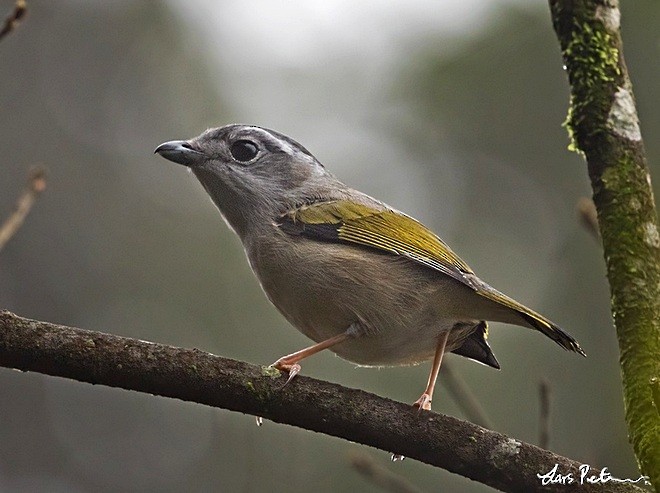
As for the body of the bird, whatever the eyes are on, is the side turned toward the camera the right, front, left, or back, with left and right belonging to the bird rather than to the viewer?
left

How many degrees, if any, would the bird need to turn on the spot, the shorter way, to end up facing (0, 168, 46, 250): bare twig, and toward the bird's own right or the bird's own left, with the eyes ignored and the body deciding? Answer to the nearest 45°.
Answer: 0° — it already faces it

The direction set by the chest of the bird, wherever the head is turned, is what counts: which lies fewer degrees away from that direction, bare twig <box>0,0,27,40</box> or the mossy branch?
the bare twig
